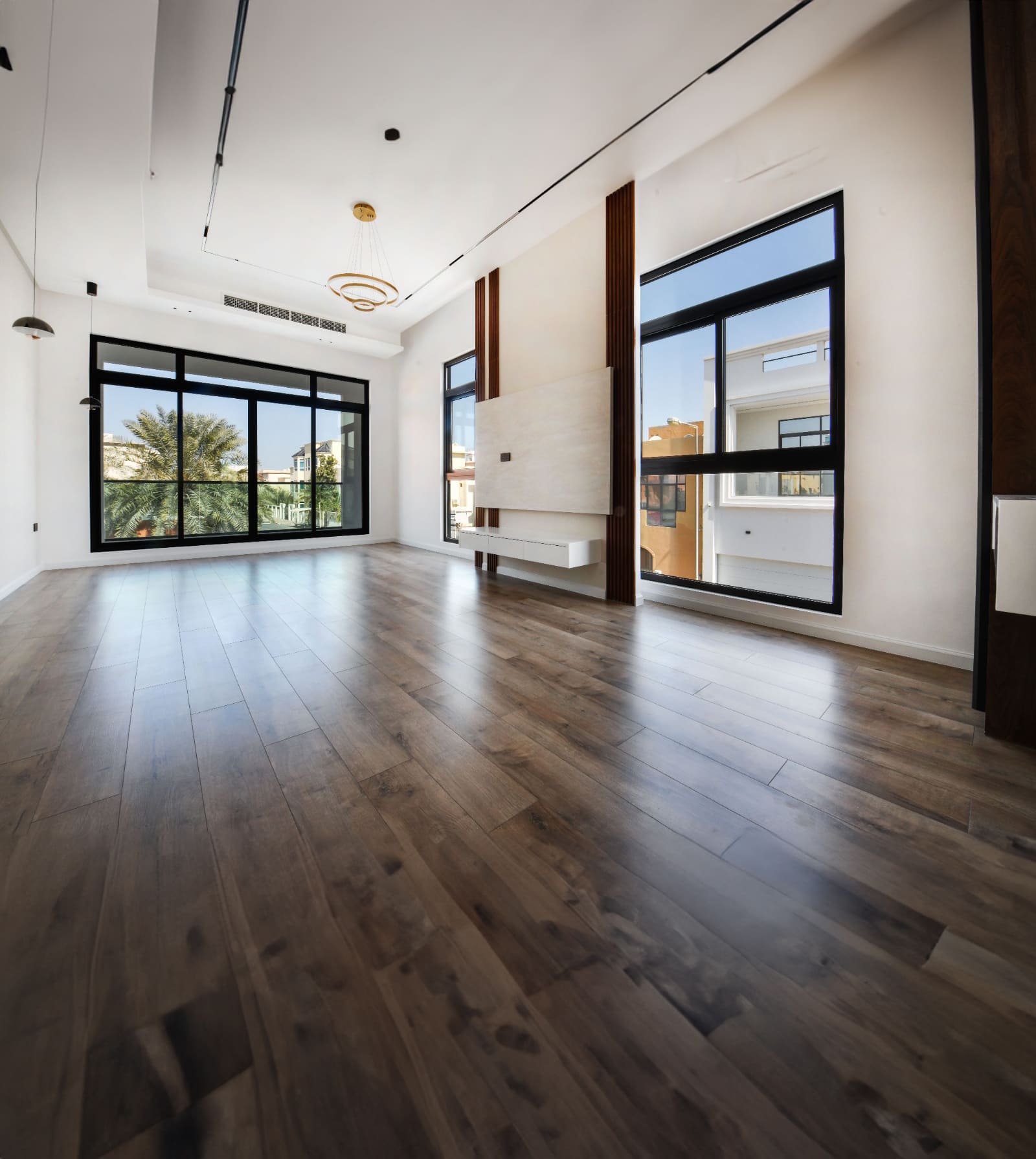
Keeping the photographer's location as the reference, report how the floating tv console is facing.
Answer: facing the viewer and to the left of the viewer

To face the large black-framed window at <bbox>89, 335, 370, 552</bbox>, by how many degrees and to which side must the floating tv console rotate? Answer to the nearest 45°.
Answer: approximately 90° to its right

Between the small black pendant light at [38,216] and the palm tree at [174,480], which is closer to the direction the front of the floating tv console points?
the small black pendant light

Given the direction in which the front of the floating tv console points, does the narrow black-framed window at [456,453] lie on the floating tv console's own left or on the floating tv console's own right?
on the floating tv console's own right

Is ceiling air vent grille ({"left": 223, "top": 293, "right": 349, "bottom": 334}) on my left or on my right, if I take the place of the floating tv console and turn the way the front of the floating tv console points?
on my right

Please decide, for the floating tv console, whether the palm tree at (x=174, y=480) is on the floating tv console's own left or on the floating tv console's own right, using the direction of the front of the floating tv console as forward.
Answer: on the floating tv console's own right

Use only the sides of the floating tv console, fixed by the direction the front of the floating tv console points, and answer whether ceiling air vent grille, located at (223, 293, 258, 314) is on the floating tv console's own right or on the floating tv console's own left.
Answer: on the floating tv console's own right

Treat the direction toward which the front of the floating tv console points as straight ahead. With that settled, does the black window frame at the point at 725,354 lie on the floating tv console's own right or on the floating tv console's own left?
on the floating tv console's own left
